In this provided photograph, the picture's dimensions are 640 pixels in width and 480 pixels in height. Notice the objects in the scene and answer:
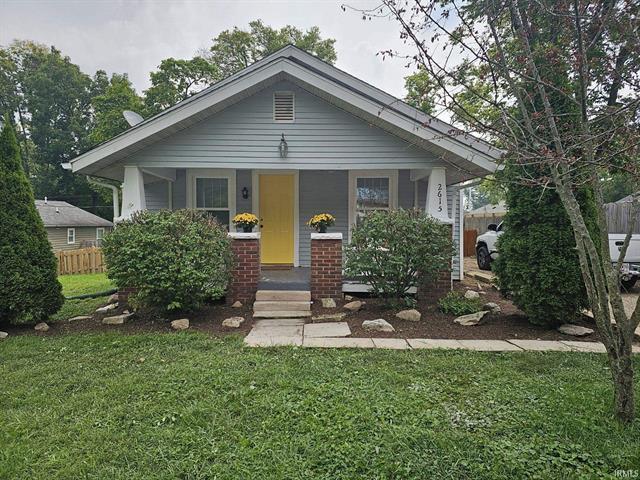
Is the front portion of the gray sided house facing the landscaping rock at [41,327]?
no

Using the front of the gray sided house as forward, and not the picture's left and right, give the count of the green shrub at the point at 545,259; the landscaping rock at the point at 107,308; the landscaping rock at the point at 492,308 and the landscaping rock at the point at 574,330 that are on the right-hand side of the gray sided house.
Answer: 1

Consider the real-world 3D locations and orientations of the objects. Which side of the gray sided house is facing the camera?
front

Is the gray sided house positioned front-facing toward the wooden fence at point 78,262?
no

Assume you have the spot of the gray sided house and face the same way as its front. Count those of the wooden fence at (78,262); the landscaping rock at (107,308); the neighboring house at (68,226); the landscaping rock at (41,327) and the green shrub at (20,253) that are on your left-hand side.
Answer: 0

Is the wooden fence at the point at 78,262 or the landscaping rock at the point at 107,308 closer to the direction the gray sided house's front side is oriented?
the landscaping rock

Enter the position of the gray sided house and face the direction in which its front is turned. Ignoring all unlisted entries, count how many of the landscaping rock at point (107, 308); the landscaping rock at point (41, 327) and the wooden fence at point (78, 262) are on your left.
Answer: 0

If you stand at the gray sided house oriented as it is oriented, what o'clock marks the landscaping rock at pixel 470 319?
The landscaping rock is roughly at 10 o'clock from the gray sided house.

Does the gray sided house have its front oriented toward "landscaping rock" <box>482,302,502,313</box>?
no

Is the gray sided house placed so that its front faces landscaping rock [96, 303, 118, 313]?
no

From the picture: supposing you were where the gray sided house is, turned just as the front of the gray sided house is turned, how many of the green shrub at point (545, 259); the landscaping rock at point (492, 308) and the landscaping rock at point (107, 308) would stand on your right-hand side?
1

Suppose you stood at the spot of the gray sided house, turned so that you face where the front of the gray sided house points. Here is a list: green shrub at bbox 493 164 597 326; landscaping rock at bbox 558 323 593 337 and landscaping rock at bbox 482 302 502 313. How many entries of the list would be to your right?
0

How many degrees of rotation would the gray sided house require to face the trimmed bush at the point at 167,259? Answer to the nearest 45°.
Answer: approximately 45° to its right
